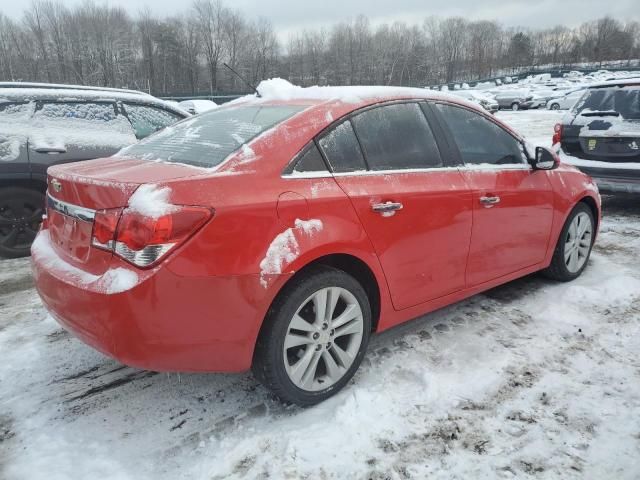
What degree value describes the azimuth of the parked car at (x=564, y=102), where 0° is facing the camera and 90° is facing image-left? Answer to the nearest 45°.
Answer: approximately 90°

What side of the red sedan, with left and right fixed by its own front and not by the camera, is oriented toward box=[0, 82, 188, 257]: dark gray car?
left

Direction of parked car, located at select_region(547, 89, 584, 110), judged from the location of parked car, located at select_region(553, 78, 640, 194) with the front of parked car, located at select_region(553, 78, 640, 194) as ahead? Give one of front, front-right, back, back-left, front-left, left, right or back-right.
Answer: front

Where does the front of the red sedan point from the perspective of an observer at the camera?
facing away from the viewer and to the right of the viewer

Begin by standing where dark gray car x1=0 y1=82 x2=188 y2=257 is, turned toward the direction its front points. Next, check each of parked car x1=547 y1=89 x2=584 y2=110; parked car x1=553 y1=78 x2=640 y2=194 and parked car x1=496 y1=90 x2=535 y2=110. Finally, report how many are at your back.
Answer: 0

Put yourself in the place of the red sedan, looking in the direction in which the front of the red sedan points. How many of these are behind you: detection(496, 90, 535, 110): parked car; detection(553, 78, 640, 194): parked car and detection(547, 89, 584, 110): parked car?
0

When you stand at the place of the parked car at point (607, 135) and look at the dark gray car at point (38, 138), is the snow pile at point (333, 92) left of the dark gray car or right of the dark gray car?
left

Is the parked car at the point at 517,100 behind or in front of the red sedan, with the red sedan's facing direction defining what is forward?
in front

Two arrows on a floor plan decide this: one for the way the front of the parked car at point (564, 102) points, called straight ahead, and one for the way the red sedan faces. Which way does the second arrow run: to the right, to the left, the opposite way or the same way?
to the right

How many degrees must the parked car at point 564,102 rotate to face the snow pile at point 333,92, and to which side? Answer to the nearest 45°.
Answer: approximately 90° to its left

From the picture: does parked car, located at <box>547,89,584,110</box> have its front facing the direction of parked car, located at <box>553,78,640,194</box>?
no

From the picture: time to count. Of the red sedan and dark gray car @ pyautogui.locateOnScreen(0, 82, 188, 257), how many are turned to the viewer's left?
0

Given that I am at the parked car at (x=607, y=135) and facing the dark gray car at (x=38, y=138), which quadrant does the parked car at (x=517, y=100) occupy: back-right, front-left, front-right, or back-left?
back-right

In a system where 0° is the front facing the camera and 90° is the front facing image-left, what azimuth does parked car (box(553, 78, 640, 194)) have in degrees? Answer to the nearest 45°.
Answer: approximately 180°

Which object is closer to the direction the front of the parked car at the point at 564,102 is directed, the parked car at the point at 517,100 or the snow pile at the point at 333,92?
the parked car
